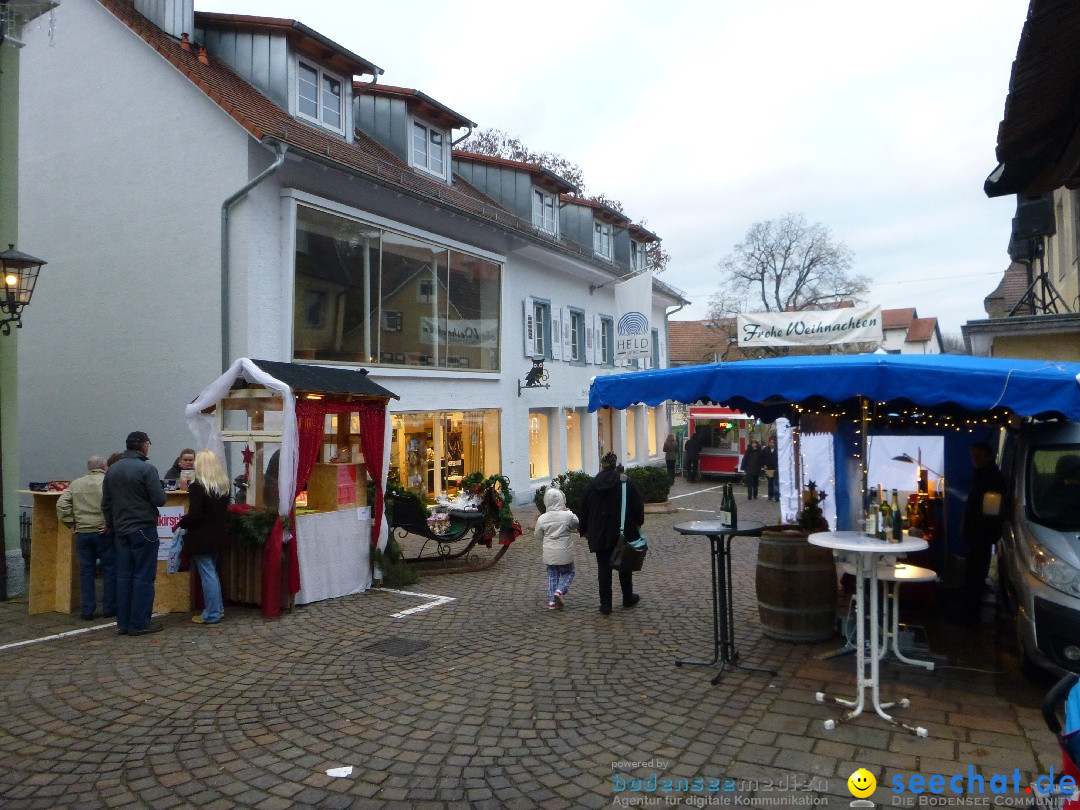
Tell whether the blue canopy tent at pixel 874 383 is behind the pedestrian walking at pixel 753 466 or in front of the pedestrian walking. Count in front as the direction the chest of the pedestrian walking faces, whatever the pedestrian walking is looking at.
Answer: in front

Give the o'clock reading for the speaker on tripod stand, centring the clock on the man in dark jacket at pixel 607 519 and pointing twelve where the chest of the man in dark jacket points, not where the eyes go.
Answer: The speaker on tripod stand is roughly at 2 o'clock from the man in dark jacket.

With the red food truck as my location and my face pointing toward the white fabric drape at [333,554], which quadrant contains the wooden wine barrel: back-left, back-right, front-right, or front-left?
front-left

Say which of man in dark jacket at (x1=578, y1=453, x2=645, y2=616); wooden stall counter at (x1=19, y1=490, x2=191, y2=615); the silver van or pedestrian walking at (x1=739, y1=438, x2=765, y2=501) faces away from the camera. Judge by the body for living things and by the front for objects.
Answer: the man in dark jacket

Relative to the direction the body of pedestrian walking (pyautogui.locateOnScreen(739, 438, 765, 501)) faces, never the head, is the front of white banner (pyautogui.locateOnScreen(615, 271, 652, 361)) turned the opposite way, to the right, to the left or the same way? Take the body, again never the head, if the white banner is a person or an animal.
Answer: the same way

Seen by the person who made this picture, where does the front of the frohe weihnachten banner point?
facing the viewer

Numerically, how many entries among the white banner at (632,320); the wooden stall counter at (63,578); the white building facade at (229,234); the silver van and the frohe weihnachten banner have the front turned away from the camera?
0

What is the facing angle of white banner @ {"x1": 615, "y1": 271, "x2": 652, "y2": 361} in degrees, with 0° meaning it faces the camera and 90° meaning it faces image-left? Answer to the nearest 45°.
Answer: approximately 0°

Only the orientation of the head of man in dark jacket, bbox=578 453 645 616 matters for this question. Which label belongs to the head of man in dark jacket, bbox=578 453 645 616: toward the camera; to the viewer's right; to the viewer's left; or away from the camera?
away from the camera

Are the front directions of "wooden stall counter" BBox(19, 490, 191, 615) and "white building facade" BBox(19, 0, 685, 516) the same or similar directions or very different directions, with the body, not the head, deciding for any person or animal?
same or similar directions

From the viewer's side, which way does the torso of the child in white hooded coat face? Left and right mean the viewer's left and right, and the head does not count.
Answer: facing away from the viewer

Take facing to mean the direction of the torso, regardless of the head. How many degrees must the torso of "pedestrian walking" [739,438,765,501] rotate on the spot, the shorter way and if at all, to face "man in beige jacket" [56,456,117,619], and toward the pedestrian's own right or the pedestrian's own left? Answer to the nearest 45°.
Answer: approximately 45° to the pedestrian's own right

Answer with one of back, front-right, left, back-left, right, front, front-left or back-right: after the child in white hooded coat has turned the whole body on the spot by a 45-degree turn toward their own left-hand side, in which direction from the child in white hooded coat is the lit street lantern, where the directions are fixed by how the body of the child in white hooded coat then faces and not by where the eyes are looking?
front-left

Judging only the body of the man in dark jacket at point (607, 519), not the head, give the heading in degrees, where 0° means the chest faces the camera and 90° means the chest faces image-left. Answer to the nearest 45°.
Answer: approximately 180°

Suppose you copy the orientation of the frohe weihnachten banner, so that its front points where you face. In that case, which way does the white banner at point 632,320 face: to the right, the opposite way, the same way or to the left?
the same way

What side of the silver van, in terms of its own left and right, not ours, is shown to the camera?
front
